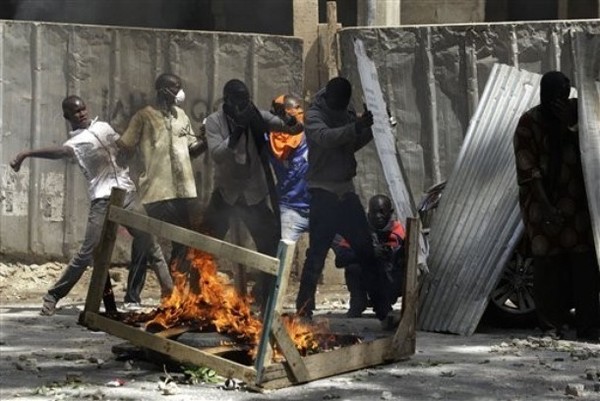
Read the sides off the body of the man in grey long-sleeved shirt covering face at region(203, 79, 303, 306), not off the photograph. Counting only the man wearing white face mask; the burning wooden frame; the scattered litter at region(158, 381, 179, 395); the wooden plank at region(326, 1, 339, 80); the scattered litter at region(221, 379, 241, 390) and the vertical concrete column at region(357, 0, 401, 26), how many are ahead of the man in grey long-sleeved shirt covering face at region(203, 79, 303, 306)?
3

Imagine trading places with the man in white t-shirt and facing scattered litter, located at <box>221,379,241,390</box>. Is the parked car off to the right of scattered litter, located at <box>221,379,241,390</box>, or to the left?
left

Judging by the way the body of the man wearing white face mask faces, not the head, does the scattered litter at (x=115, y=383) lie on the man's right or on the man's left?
on the man's right

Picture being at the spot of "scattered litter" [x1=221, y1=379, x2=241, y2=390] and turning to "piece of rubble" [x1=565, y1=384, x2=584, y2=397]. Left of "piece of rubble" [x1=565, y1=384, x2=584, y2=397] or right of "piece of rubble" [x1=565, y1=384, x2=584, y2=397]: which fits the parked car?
left

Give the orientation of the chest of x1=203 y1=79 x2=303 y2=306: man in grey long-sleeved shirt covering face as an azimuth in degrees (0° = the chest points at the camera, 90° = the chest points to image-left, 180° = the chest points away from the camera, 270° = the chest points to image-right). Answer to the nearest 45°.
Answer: approximately 0°
